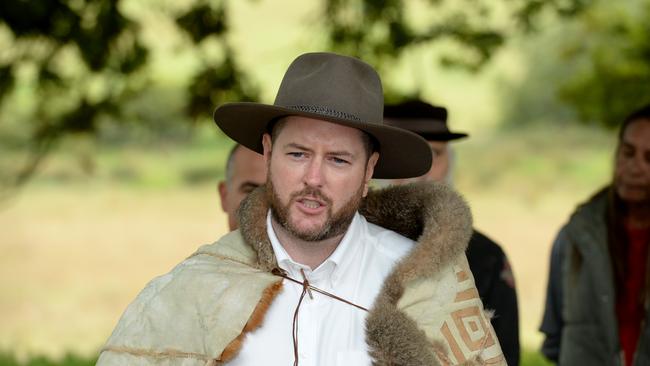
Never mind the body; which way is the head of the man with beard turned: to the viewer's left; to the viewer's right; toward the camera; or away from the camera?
toward the camera

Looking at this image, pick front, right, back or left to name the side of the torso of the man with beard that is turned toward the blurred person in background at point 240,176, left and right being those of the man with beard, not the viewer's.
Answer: back

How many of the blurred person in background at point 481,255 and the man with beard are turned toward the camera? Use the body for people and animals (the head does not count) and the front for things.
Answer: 2

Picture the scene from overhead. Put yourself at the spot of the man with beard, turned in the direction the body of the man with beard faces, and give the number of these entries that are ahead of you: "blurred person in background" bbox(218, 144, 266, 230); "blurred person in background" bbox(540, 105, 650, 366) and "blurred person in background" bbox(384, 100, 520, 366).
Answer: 0

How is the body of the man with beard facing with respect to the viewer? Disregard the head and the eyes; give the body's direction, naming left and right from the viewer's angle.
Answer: facing the viewer

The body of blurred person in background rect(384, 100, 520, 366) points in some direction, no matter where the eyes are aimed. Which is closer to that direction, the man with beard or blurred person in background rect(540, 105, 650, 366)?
the man with beard

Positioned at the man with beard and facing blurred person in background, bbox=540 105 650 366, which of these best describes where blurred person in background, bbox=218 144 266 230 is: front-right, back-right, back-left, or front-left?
front-left

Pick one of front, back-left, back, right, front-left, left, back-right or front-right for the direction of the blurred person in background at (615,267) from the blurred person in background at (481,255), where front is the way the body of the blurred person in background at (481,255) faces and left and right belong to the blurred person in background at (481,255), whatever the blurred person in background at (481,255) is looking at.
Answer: back-left

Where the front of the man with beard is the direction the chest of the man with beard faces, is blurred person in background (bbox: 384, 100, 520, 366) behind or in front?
behind

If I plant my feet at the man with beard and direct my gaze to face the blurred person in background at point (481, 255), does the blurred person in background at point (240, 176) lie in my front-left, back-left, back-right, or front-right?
front-left

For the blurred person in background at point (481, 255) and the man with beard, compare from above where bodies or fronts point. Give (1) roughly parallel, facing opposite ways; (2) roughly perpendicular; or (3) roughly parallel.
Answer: roughly parallel

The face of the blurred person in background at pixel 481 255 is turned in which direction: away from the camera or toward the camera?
toward the camera

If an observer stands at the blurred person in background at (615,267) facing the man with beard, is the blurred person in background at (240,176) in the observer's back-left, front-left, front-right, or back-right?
front-right

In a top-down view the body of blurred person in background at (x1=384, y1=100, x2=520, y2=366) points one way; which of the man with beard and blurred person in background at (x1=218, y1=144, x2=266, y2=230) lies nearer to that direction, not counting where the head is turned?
the man with beard

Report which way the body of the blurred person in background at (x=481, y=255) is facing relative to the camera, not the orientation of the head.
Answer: toward the camera

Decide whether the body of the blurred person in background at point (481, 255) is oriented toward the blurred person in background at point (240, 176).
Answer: no
